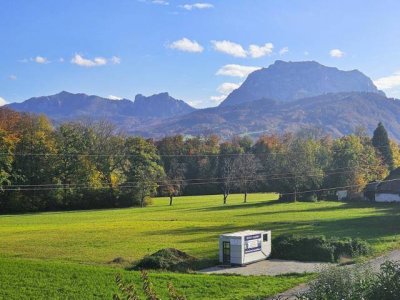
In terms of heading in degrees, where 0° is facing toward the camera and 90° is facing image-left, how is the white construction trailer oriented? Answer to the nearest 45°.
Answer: approximately 45°

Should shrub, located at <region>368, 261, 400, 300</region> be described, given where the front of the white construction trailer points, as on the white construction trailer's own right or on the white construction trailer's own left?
on the white construction trailer's own left

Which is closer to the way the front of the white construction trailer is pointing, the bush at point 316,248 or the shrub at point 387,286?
the shrub

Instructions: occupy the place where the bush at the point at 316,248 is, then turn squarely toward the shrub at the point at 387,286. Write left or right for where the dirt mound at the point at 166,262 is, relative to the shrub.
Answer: right

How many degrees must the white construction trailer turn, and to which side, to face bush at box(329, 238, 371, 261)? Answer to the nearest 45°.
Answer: approximately 135° to its left
